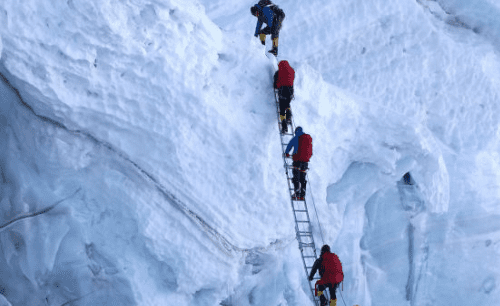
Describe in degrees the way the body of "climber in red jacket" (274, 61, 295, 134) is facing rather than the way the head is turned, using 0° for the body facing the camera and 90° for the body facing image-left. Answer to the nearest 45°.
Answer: approximately 180°
